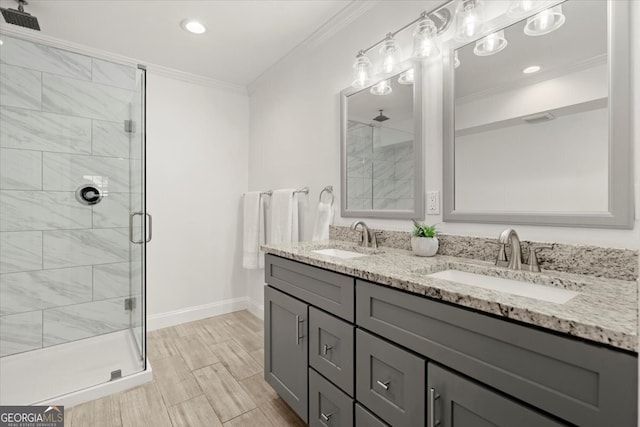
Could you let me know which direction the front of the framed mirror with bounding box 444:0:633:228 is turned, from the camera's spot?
facing the viewer and to the left of the viewer

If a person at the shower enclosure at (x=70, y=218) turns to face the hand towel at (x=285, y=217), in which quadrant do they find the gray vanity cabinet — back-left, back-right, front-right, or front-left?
front-right

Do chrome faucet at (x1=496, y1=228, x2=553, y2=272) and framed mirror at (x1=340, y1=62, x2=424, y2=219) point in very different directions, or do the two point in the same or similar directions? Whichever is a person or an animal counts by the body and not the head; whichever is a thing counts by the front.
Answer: same or similar directions

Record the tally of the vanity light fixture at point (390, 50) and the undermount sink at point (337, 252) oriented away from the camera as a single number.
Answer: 0

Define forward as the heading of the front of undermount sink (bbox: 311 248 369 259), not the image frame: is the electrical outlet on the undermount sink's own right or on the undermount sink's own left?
on the undermount sink's own left

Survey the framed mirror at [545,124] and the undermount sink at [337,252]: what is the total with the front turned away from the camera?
0

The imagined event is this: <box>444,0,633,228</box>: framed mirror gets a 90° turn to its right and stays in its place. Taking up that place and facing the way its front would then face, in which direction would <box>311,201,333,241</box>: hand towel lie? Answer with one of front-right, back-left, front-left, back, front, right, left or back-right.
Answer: front-left
